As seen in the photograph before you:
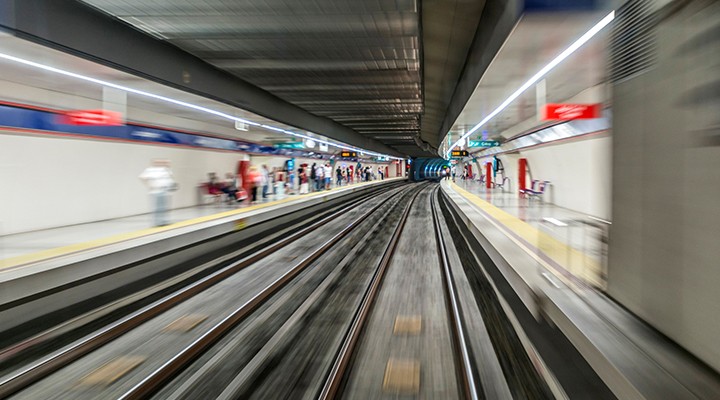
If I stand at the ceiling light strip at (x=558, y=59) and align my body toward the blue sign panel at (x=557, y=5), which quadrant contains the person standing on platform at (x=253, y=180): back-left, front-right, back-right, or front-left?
back-right

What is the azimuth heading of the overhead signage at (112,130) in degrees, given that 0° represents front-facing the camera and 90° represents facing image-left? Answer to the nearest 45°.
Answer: approximately 270°

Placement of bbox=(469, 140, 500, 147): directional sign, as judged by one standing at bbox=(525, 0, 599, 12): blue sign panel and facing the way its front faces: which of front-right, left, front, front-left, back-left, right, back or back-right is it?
back

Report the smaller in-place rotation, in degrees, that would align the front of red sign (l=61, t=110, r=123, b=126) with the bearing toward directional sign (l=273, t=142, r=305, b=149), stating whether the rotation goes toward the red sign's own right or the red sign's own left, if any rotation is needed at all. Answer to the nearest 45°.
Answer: approximately 135° to the red sign's own left

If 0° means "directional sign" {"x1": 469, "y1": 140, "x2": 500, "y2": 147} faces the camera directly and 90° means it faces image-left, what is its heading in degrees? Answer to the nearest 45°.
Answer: approximately 0°

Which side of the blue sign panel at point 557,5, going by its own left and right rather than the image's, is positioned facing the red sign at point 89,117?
right

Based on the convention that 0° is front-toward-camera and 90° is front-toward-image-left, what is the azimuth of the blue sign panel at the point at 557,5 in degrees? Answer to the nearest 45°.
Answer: approximately 0°

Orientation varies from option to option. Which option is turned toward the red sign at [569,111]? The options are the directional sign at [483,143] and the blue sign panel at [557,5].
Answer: the directional sign
